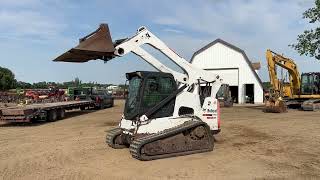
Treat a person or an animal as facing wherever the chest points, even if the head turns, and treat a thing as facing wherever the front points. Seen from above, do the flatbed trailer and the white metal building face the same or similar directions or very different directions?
very different directions

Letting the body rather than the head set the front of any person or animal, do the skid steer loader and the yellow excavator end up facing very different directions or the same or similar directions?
same or similar directions

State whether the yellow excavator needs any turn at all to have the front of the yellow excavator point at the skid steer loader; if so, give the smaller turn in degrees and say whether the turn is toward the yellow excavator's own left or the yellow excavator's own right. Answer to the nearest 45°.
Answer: approximately 45° to the yellow excavator's own left

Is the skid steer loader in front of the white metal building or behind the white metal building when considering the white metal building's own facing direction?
in front

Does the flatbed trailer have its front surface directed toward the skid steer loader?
no

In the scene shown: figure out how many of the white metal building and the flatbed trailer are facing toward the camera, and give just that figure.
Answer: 1

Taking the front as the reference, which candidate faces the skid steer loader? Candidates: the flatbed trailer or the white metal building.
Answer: the white metal building

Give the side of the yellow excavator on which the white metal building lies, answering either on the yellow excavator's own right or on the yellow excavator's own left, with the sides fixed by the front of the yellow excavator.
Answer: on the yellow excavator's own right

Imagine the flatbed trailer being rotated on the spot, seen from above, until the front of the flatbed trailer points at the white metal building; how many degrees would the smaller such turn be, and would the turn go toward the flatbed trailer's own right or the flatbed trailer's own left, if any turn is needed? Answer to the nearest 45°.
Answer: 0° — it already faces it

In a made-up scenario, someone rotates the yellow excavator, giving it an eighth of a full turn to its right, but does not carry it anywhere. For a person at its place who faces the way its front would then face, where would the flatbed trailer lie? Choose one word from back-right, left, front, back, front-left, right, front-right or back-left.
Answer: front-left

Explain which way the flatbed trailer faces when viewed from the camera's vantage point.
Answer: facing away from the viewer and to the right of the viewer

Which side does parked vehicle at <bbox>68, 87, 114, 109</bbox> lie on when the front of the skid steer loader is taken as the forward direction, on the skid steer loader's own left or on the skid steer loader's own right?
on the skid steer loader's own right

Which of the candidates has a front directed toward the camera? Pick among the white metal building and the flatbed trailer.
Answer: the white metal building

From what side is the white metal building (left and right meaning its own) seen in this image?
front

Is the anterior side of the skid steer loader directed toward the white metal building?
no

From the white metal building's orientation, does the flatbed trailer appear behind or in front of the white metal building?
in front
